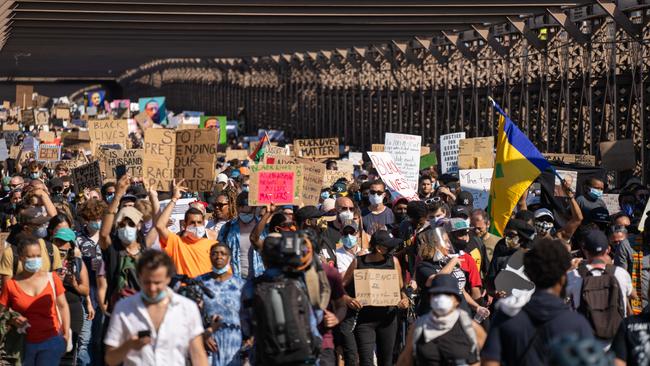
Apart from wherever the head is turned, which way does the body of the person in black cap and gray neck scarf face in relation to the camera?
toward the camera

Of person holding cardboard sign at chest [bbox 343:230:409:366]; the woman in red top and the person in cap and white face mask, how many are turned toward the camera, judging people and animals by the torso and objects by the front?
3

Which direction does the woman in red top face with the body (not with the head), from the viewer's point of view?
toward the camera
